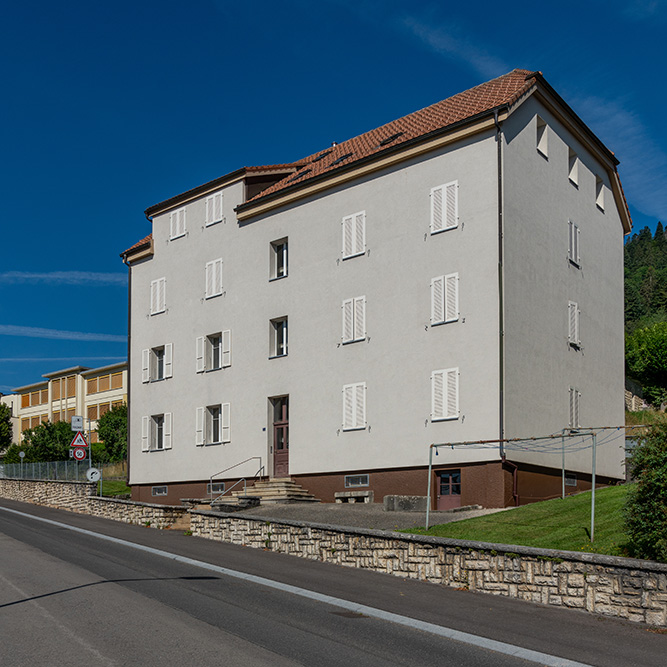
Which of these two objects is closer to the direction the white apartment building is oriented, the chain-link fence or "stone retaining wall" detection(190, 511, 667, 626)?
the stone retaining wall

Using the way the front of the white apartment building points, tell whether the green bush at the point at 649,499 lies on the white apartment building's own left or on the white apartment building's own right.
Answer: on the white apartment building's own left

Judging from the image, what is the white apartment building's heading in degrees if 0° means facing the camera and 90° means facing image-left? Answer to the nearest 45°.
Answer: approximately 45°

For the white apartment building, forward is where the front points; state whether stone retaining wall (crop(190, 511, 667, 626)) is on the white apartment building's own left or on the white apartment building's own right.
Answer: on the white apartment building's own left

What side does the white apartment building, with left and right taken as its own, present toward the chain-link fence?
right

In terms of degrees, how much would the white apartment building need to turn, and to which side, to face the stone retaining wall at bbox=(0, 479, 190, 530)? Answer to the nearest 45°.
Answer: approximately 90° to its right

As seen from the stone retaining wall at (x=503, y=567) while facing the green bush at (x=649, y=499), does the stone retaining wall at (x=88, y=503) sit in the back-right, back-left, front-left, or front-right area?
back-left
